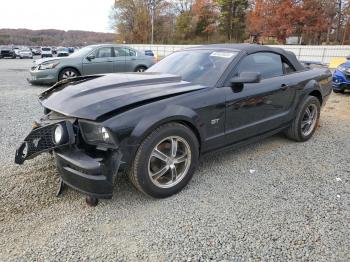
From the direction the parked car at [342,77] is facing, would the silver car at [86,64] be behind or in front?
in front

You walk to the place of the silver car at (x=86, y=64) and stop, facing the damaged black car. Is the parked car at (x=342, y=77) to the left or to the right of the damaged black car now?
left

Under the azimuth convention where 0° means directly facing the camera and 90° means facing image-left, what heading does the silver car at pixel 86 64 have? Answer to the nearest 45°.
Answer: approximately 45°

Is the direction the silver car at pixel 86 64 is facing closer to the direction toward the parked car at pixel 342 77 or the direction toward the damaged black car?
the damaged black car

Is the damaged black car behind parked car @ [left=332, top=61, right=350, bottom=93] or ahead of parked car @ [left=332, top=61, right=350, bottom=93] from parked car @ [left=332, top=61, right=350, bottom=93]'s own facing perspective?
ahead

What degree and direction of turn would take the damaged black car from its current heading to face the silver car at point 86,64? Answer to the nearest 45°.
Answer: approximately 135° to its right

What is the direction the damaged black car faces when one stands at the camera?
facing the viewer and to the left of the viewer

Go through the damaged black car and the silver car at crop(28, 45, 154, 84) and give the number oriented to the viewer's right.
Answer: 0

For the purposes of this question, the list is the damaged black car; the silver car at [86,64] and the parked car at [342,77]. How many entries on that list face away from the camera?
0

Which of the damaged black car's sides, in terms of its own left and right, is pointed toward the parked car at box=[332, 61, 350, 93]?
back
